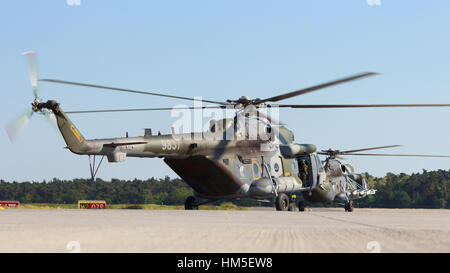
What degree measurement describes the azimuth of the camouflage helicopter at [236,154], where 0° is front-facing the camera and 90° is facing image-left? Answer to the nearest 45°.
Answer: approximately 225°
